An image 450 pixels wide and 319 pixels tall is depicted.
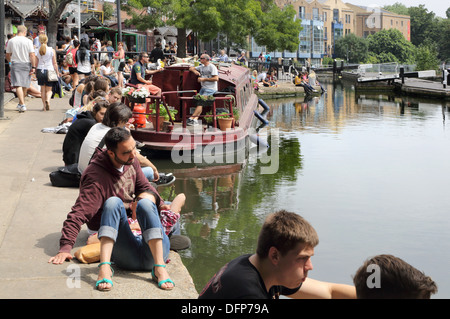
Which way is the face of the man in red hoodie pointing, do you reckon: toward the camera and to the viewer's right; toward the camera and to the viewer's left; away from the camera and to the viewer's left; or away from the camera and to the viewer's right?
toward the camera and to the viewer's right

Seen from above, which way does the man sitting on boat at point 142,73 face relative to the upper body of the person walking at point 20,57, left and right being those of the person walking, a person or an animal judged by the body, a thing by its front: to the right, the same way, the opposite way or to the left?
to the right

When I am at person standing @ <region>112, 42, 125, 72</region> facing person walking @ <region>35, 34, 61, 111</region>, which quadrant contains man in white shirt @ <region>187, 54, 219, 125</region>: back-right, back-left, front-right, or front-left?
front-left

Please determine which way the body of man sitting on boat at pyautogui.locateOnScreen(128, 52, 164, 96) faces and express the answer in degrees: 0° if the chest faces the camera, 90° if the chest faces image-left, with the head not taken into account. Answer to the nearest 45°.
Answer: approximately 270°

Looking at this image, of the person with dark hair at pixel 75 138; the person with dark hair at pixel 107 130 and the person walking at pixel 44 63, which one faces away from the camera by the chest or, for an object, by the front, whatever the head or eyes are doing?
the person walking

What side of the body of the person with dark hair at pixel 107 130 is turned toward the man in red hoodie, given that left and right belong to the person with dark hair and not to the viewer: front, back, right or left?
right

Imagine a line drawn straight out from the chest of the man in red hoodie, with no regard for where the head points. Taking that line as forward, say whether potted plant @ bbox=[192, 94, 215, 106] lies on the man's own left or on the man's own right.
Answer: on the man's own left

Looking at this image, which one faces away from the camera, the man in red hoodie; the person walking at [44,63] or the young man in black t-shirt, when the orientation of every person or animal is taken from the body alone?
the person walking

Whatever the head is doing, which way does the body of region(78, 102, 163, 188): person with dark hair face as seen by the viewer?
to the viewer's right

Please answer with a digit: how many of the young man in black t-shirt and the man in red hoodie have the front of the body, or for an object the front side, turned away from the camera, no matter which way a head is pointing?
0

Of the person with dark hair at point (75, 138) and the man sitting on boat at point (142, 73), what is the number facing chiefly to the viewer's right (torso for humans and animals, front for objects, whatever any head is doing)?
2

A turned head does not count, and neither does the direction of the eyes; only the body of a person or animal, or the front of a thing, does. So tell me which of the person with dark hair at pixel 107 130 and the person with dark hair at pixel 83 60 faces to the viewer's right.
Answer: the person with dark hair at pixel 107 130
